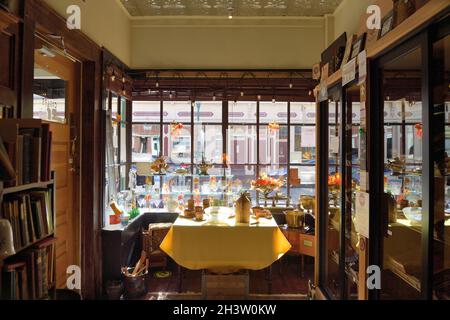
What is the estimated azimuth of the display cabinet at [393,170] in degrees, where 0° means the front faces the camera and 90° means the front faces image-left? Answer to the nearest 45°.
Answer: approximately 45°

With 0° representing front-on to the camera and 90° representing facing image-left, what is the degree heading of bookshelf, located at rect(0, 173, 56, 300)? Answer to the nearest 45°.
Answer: approximately 315°

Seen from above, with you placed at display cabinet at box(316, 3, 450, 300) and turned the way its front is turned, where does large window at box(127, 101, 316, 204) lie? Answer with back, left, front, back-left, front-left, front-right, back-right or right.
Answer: right

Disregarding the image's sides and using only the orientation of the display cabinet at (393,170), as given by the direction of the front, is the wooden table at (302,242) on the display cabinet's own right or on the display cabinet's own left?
on the display cabinet's own right

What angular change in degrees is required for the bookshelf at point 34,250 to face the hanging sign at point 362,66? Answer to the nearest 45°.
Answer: approximately 45° to its left

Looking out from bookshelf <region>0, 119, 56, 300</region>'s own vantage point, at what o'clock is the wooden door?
The wooden door is roughly at 8 o'clock from the bookshelf.

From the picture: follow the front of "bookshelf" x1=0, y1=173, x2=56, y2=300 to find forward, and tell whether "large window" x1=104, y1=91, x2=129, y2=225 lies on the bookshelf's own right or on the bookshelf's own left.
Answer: on the bookshelf's own left

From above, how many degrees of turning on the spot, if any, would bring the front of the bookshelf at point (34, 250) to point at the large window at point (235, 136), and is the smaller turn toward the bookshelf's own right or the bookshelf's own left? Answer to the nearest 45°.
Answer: approximately 90° to the bookshelf's own left

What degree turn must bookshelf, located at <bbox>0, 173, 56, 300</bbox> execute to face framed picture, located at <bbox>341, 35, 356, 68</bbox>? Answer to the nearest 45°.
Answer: approximately 45° to its left
